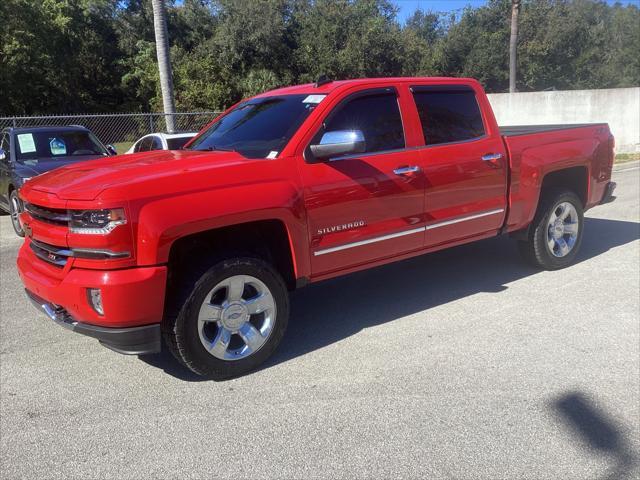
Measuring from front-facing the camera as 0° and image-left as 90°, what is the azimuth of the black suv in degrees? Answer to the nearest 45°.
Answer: approximately 315°

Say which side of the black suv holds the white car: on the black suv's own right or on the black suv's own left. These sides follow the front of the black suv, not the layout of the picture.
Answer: on the black suv's own left

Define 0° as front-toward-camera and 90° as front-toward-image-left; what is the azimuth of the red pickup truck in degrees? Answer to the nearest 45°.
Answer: approximately 45°

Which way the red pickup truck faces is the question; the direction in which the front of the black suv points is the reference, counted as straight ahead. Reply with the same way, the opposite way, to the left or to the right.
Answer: to the right

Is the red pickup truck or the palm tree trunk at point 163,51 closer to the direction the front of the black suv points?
the red pickup truck

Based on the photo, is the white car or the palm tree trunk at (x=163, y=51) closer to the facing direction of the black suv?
the white car

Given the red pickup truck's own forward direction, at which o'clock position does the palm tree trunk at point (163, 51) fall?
The palm tree trunk is roughly at 4 o'clock from the red pickup truck.
